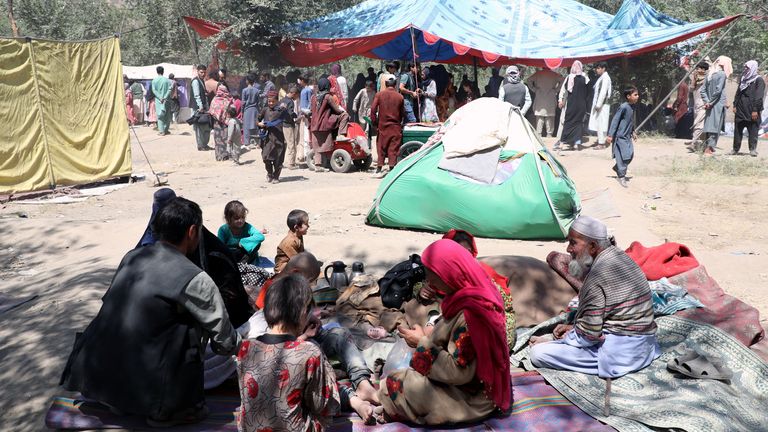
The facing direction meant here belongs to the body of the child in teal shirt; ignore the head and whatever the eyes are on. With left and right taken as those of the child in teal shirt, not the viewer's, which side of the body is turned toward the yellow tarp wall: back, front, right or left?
back

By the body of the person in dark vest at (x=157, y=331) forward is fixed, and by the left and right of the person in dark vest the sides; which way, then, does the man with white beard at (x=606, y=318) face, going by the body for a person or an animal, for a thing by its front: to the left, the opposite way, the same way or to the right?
to the left

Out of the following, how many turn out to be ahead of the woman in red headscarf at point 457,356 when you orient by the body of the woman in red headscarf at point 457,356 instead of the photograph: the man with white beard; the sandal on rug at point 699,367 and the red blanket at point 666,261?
0

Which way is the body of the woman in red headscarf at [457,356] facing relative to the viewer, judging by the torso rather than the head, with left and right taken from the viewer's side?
facing to the left of the viewer

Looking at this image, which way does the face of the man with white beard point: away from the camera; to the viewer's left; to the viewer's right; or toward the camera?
to the viewer's left

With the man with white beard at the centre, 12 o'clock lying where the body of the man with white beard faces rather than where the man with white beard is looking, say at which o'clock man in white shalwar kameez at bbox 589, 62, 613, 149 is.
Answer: The man in white shalwar kameez is roughly at 3 o'clock from the man with white beard.

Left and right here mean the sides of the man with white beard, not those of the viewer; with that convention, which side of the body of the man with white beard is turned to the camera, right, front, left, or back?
left

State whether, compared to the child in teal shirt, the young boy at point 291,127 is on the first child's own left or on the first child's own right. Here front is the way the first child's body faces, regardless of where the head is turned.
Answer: on the first child's own left

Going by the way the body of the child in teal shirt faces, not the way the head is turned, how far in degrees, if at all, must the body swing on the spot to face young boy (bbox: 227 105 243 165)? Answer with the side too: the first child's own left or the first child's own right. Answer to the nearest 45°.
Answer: approximately 135° to the first child's own left

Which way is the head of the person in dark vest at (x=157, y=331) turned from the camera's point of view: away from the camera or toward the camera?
away from the camera

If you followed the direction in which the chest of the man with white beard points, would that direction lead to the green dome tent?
no

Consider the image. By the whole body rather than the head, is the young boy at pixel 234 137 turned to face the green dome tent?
no

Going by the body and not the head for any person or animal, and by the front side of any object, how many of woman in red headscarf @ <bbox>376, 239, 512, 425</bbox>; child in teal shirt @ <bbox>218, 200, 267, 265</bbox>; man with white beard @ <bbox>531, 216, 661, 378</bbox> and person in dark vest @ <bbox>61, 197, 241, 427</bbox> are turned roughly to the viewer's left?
2

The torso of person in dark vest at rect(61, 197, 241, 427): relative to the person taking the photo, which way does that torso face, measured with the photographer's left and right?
facing away from the viewer and to the right of the viewer
